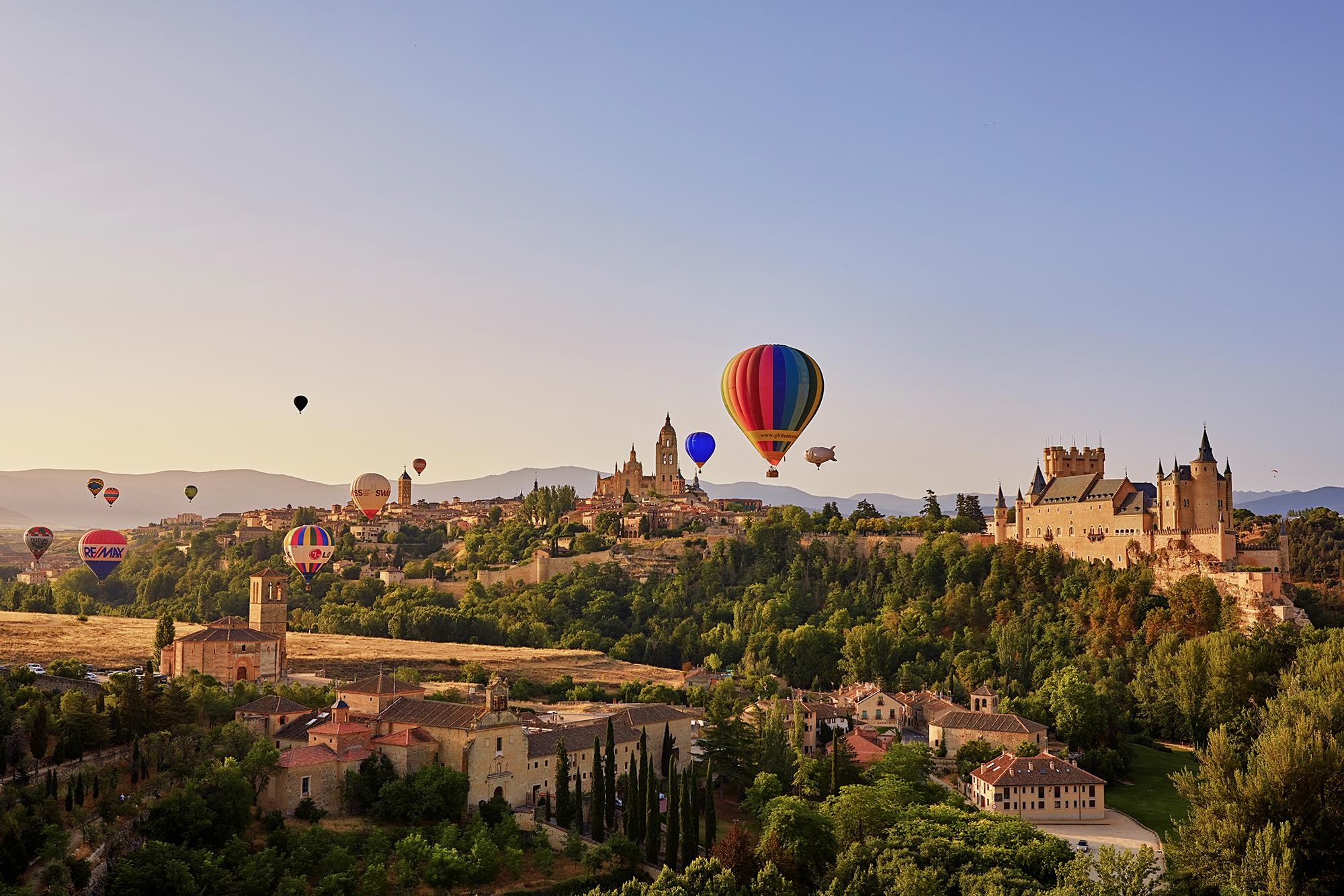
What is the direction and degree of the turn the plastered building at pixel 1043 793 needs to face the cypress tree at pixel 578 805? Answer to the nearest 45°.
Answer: approximately 45° to its right

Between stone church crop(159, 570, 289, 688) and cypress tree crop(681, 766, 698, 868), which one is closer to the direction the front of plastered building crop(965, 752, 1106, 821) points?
the cypress tree

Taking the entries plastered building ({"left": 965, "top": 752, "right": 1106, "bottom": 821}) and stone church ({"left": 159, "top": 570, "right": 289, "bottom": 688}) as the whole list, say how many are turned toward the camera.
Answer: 2

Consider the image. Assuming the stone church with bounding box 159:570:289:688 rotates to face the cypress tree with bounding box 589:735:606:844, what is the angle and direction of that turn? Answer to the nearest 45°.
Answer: approximately 45° to its left

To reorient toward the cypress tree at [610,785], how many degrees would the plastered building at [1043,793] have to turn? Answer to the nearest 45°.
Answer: approximately 45° to its right

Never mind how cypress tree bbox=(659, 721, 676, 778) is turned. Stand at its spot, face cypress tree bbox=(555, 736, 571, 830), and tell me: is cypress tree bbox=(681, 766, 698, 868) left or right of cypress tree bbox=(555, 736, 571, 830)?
left

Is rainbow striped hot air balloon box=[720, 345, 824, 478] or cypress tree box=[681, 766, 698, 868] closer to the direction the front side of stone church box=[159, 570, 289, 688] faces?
the cypress tree

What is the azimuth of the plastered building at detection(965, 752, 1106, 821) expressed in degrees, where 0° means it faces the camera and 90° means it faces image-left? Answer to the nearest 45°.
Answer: approximately 0°
